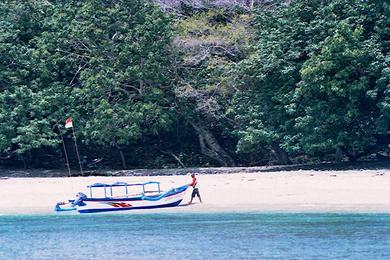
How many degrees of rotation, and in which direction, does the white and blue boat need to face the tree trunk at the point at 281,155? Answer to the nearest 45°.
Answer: approximately 45° to its left

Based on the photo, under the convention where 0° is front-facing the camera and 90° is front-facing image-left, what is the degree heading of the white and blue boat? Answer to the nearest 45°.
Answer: approximately 270°

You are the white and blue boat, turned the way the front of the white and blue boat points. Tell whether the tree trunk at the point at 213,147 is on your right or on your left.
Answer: on your left
